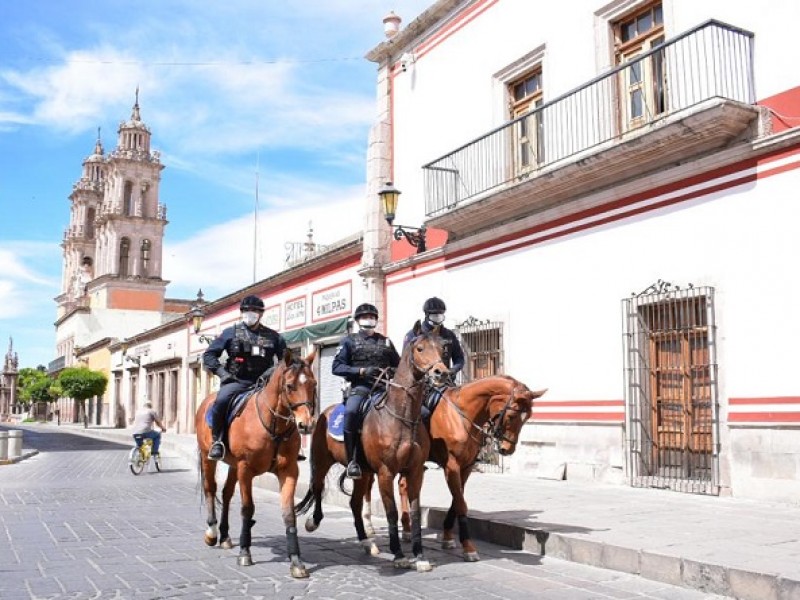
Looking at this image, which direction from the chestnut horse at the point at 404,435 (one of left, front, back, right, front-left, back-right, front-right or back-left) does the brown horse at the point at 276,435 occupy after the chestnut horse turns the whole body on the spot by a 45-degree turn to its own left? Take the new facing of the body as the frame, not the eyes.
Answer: back

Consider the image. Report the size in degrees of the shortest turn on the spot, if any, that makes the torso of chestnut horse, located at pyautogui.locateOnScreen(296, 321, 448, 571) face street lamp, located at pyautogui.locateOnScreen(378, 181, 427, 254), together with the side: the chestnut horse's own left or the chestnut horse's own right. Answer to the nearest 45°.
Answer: approximately 135° to the chestnut horse's own left

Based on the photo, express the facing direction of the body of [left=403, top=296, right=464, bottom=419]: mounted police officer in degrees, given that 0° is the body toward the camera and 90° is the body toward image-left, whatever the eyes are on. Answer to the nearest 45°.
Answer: approximately 0°

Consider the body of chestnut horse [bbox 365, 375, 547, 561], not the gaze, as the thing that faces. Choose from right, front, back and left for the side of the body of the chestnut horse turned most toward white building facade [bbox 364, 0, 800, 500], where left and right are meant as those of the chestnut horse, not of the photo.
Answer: left

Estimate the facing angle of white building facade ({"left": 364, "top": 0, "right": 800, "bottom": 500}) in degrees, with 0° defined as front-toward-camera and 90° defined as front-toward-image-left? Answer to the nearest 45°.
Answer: approximately 45°

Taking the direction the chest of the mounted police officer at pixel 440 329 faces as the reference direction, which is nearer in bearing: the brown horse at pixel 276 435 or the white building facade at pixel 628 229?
the brown horse

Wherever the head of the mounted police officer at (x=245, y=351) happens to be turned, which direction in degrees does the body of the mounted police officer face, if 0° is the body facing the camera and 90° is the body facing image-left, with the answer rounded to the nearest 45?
approximately 315°

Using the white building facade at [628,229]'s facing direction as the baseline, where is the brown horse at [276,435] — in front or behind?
in front

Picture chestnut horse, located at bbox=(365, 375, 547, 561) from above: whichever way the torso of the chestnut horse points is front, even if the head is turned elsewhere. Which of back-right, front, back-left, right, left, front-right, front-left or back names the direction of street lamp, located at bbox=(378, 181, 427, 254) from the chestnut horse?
back-left

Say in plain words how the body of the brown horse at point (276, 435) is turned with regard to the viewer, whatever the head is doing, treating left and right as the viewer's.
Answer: facing the viewer and to the right of the viewer
